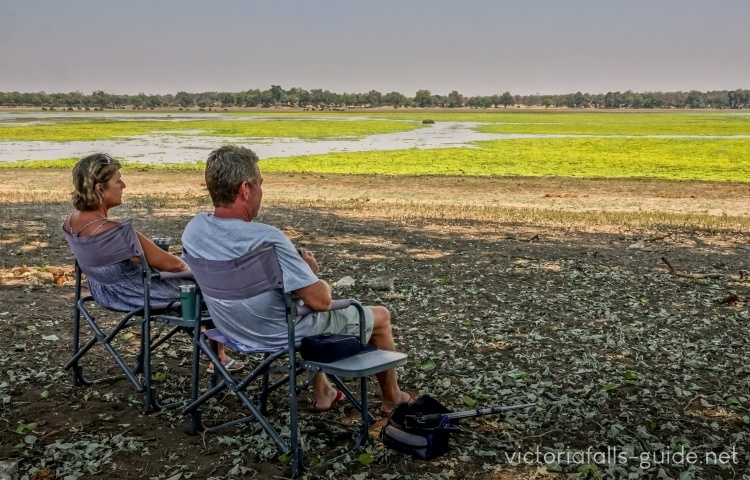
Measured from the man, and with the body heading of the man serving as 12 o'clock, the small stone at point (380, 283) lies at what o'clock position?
The small stone is roughly at 11 o'clock from the man.

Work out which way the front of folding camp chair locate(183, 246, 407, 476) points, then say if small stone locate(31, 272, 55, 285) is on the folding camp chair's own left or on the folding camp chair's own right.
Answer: on the folding camp chair's own left

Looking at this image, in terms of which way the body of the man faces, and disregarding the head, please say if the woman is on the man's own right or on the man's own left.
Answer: on the man's own left

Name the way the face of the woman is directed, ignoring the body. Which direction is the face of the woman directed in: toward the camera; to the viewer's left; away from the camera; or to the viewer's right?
to the viewer's right

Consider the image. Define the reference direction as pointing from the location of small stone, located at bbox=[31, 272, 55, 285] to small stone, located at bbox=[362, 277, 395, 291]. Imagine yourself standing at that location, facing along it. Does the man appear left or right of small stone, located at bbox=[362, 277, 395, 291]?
right

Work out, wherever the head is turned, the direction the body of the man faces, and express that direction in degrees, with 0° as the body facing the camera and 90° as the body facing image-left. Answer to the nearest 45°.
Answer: approximately 225°

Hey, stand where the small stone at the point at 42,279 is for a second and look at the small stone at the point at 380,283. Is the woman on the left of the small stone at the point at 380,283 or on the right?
right

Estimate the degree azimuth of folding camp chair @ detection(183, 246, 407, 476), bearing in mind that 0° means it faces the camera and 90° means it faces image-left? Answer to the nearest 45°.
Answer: approximately 225°

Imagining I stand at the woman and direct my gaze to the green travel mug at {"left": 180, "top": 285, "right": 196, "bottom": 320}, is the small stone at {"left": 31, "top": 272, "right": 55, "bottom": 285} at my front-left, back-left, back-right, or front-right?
back-left
